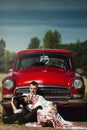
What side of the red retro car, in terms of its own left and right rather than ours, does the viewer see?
front

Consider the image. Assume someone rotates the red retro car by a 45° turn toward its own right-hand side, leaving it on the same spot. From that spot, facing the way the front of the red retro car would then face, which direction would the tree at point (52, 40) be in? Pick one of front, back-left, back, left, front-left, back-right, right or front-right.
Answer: back-right
